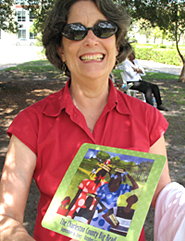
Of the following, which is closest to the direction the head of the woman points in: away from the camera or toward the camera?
toward the camera

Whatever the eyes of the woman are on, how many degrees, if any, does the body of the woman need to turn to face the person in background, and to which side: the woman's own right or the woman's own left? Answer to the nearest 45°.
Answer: approximately 180°

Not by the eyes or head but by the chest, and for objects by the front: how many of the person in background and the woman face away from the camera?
0

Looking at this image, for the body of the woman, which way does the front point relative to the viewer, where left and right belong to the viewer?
facing the viewer

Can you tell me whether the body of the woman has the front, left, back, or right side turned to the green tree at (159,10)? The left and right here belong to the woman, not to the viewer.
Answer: back
